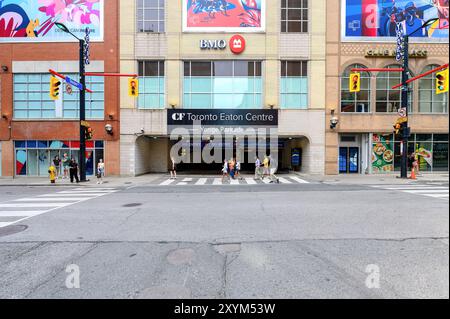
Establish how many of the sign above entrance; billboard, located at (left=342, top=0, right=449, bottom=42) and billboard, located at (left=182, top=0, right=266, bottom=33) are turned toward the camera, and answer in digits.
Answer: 3

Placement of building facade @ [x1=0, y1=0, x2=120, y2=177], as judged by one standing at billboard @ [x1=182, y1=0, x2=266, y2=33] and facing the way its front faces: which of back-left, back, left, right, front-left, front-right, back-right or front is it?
right

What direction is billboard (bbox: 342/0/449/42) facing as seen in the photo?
toward the camera

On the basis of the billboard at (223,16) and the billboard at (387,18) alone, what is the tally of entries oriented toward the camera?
2

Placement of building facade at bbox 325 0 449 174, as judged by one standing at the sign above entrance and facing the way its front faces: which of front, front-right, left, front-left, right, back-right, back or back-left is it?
left

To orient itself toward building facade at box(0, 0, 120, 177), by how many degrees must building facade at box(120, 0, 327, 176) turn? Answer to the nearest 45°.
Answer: approximately 90° to its right

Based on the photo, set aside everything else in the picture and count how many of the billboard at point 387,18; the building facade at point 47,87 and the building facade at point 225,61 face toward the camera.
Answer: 3

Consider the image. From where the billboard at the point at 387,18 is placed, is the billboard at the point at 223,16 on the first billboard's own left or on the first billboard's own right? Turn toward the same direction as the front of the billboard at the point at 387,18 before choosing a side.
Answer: on the first billboard's own right

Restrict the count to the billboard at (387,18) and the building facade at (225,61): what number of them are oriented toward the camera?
2

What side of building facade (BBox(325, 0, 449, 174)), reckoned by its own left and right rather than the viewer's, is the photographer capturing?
front

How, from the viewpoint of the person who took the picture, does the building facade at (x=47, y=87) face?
facing the viewer

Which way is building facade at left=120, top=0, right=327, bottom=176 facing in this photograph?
toward the camera

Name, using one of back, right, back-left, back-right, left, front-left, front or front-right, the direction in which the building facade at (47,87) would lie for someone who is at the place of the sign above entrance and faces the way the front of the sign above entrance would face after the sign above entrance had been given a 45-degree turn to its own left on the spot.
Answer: back-right
